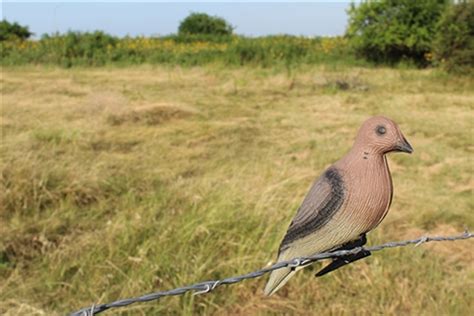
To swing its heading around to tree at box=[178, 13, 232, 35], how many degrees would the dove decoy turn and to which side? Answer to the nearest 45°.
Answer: approximately 90° to its left

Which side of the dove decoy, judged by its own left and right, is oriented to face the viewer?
right

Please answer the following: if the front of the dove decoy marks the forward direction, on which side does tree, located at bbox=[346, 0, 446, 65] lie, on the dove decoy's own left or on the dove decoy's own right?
on the dove decoy's own left

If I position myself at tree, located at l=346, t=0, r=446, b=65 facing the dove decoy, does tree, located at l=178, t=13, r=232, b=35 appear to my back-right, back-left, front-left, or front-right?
back-right

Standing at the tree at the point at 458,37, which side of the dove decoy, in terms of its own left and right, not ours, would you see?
left

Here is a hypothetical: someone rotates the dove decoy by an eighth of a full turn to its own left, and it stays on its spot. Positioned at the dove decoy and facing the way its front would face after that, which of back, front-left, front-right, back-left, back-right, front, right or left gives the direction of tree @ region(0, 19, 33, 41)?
left
